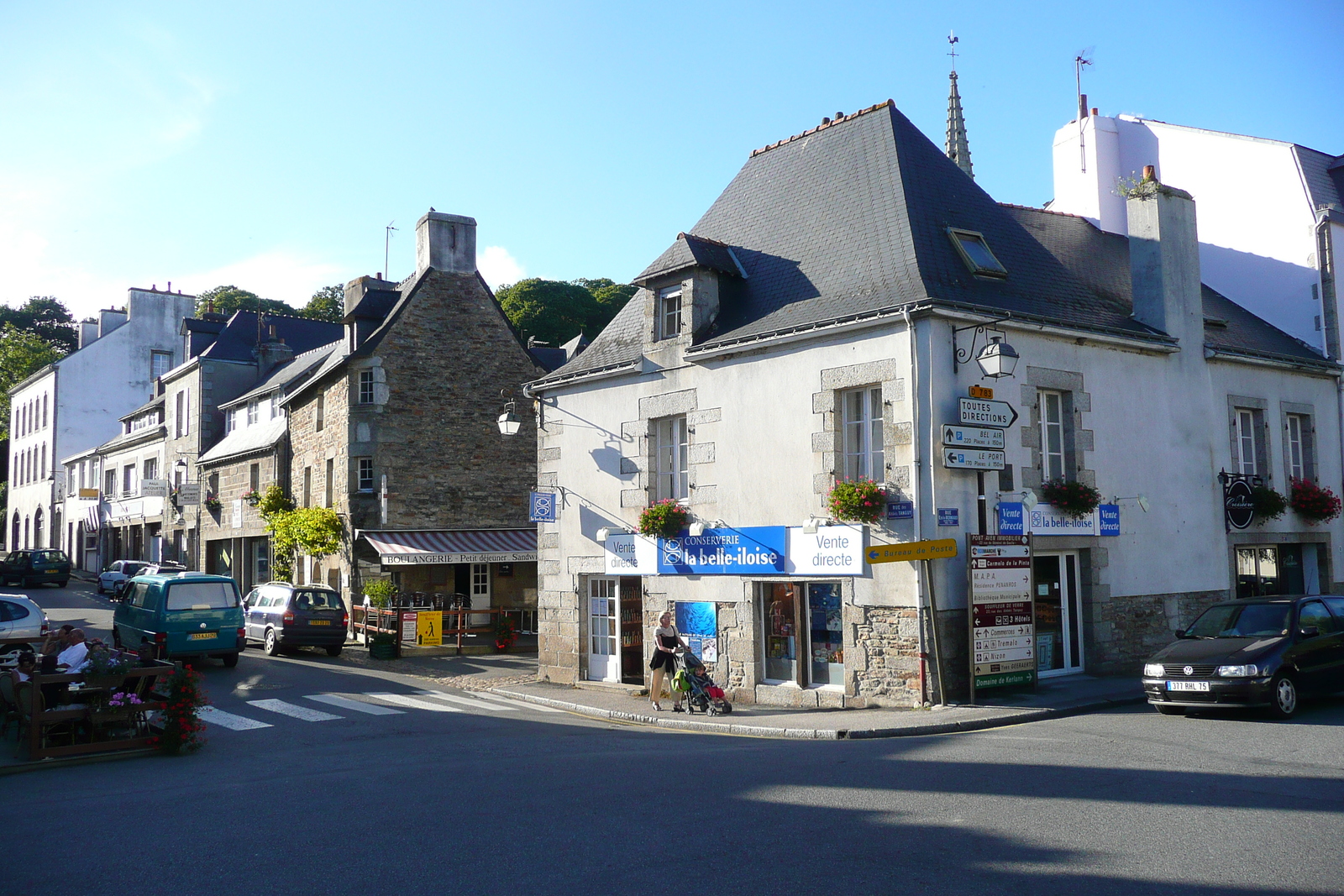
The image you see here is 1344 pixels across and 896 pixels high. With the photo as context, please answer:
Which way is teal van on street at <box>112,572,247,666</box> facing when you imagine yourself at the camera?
facing away from the viewer and to the left of the viewer

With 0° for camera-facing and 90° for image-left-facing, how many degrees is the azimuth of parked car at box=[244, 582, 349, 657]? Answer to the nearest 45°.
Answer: approximately 135°

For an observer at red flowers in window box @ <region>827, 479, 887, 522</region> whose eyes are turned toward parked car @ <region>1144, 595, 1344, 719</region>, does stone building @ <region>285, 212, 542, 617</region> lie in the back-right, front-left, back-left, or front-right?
back-left

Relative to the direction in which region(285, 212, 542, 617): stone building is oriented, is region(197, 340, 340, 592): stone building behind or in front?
behind

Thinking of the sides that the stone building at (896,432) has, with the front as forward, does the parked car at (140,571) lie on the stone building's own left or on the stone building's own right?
on the stone building's own right

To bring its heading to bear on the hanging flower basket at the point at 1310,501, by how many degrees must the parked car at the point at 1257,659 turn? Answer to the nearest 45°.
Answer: approximately 135° to its right
